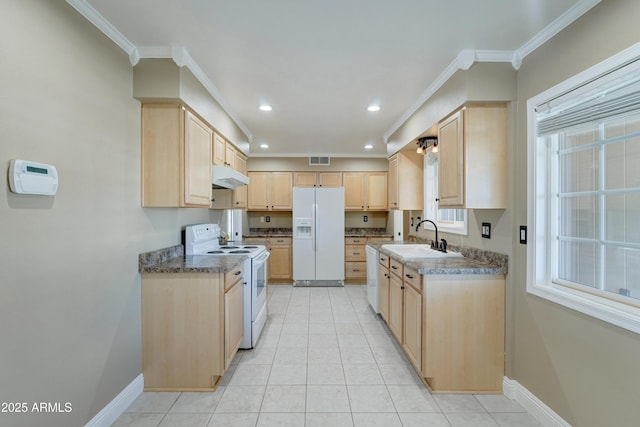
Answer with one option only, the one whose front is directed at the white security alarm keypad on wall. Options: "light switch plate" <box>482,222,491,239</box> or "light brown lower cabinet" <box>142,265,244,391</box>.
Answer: the light switch plate

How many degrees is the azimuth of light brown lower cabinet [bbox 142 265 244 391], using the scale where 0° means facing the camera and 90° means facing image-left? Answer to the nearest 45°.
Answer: approximately 270°

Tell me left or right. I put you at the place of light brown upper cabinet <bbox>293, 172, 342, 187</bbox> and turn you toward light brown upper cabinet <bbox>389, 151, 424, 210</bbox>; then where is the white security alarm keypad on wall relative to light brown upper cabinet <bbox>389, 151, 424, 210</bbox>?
right

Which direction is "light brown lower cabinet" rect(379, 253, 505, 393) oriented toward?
to the viewer's left

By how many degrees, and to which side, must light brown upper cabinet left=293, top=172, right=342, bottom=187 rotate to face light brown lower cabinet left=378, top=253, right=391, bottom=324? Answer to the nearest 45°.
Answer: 0° — it already faces it

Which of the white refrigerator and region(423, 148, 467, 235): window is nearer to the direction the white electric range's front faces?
the window

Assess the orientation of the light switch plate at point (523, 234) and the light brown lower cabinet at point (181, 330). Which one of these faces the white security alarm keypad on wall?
the light switch plate
